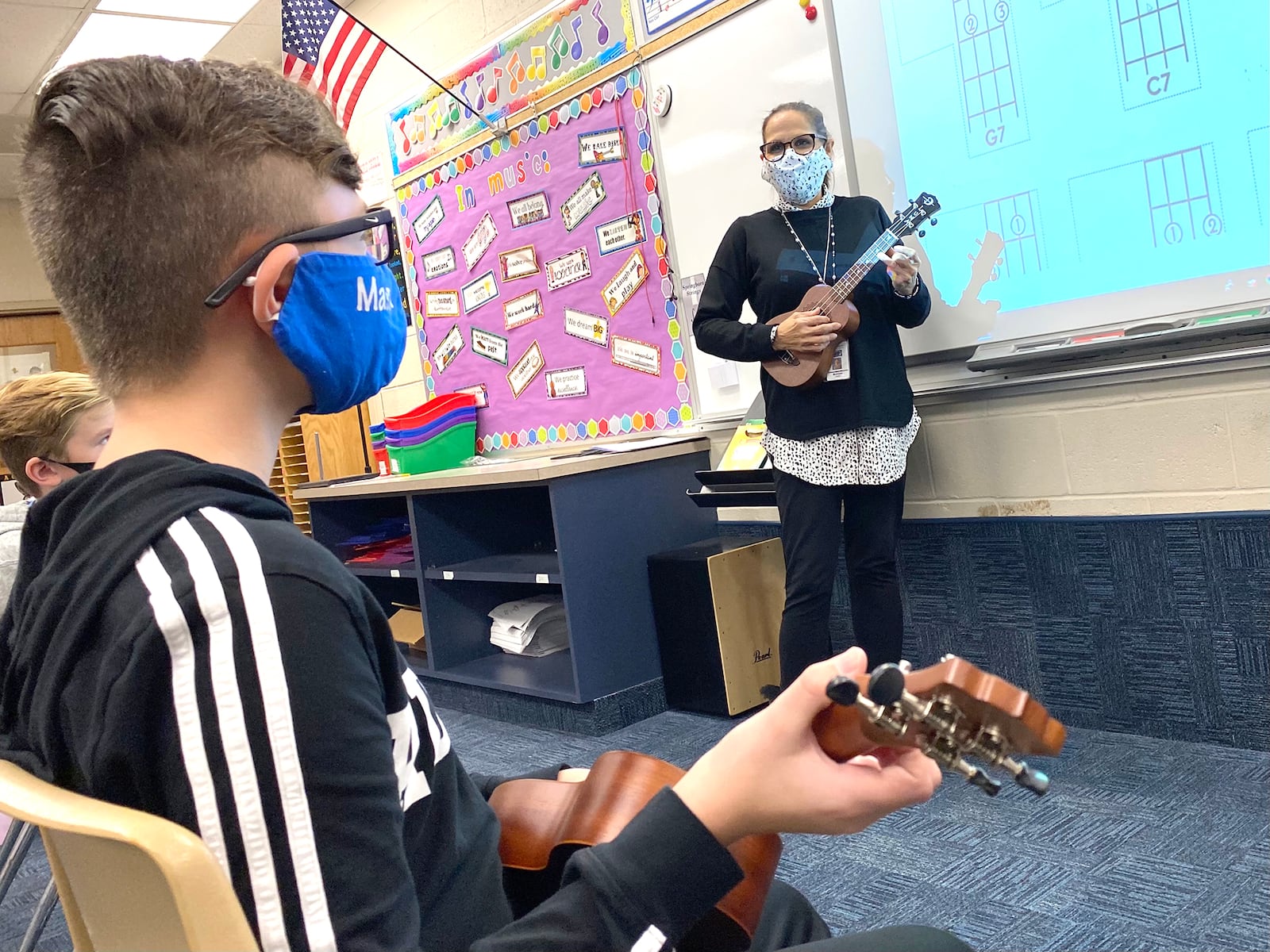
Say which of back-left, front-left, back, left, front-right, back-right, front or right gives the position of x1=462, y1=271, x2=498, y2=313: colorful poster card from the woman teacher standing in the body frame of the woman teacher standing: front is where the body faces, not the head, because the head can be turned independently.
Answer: back-right

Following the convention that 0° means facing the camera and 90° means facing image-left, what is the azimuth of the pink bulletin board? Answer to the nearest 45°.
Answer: approximately 45°

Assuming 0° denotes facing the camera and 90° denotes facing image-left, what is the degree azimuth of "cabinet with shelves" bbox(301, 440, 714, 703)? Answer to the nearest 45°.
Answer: approximately 45°

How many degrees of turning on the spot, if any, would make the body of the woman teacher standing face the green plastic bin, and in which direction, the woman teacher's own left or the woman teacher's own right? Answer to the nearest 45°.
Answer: approximately 135° to the woman teacher's own right

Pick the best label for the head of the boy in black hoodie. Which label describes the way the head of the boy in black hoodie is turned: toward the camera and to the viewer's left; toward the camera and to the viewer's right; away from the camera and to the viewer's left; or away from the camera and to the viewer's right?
away from the camera and to the viewer's right

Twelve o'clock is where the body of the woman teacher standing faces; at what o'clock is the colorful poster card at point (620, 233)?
The colorful poster card is roughly at 5 o'clock from the woman teacher standing.
